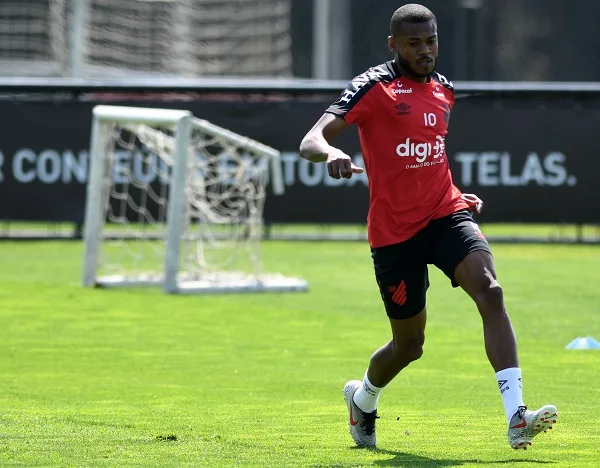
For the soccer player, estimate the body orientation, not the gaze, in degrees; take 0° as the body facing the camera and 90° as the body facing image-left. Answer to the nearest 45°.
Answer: approximately 315°

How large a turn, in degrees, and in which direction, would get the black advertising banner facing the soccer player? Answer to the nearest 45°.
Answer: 0° — it already faces them

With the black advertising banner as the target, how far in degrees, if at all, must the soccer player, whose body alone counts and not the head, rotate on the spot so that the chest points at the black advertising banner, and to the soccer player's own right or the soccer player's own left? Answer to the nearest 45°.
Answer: approximately 135° to the soccer player's own left

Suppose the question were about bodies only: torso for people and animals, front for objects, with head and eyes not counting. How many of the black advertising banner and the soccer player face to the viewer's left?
0

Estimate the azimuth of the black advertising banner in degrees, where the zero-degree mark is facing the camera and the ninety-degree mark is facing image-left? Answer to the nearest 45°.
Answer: approximately 0°
